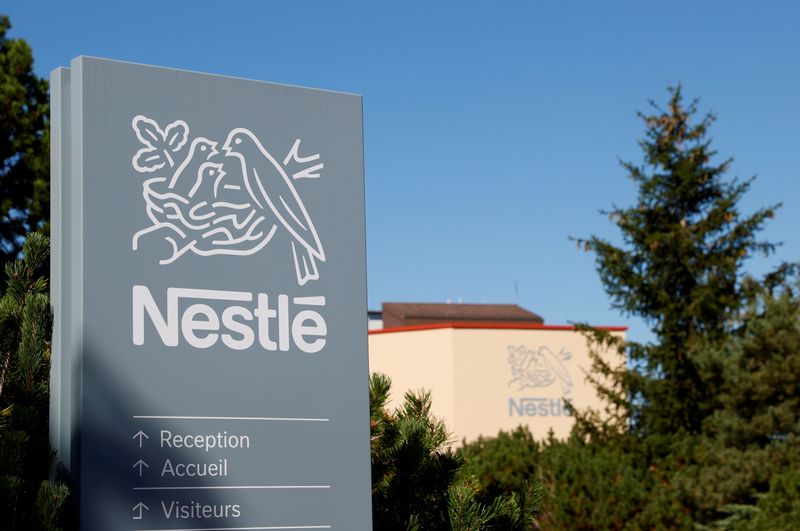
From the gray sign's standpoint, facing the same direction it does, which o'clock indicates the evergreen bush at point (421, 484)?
The evergreen bush is roughly at 9 o'clock from the gray sign.

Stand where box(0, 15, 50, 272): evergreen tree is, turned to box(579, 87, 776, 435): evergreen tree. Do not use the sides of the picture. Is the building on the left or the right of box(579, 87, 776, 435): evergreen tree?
left

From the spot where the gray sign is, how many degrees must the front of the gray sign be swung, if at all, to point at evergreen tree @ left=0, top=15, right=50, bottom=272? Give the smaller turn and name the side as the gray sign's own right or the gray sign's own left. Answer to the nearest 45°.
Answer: approximately 135° to the gray sign's own left

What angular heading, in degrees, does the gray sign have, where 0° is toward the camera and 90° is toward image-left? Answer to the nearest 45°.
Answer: approximately 315°

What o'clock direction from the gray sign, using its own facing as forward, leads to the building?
The building is roughly at 8 o'clock from the gray sign.
